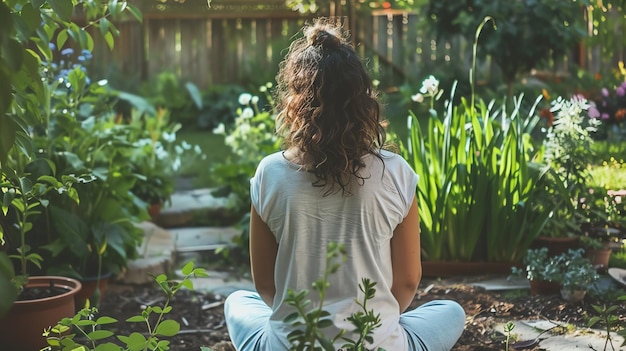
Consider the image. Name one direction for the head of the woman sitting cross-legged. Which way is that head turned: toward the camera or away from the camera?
away from the camera

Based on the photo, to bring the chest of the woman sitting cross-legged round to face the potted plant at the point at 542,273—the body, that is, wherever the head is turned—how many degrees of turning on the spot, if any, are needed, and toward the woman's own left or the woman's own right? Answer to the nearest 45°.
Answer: approximately 45° to the woman's own right

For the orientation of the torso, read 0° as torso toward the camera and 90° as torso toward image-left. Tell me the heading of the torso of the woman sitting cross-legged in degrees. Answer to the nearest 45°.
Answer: approximately 180°

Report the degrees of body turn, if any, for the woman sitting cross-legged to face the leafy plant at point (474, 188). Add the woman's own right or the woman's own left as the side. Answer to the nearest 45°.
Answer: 0° — they already face it

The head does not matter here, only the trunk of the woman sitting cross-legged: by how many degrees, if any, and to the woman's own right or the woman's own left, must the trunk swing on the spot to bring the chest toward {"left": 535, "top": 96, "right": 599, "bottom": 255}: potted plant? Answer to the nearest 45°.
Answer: approximately 45° to the woman's own right
